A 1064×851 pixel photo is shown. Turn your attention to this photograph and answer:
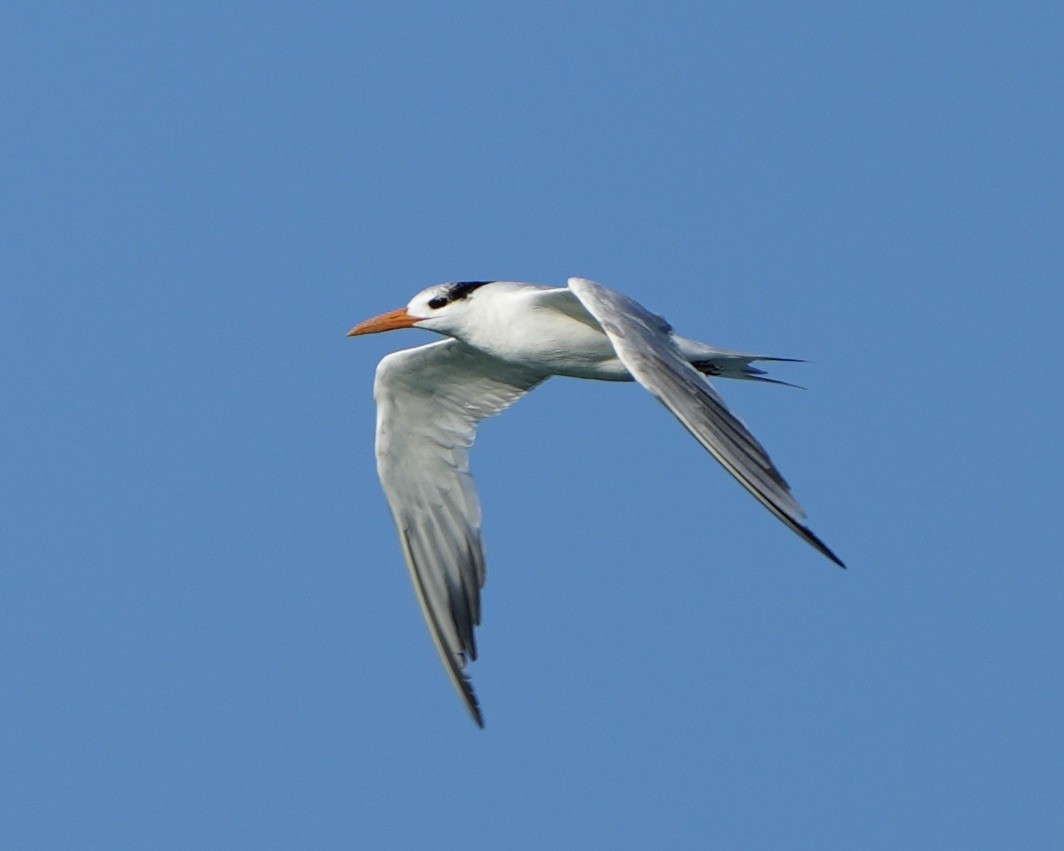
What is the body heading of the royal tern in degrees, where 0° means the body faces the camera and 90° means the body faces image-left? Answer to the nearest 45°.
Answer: approximately 45°
